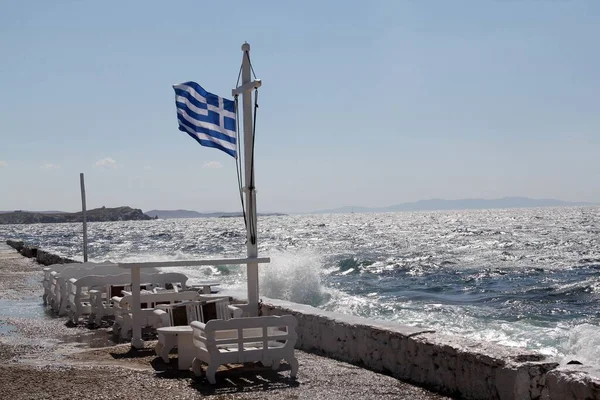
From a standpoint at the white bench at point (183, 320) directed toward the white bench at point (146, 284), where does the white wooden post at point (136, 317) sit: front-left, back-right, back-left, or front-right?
front-left

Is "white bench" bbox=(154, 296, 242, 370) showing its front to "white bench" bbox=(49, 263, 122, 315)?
no

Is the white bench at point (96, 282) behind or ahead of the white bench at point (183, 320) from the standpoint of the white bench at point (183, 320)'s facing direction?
behind

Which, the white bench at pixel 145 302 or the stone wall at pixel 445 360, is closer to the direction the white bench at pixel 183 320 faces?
the stone wall

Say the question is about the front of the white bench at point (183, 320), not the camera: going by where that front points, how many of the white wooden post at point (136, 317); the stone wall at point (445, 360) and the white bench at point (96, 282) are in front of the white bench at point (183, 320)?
1

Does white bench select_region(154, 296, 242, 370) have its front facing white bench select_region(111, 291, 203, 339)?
no
